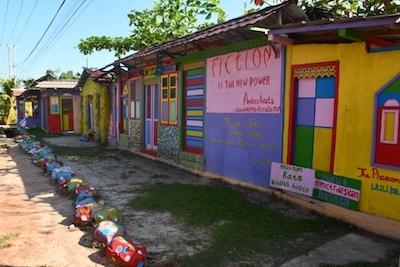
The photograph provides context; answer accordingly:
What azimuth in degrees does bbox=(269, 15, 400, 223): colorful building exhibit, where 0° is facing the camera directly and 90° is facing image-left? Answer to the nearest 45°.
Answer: approximately 45°

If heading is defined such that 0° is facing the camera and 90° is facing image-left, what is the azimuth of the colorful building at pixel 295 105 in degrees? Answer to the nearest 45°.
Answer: approximately 45°

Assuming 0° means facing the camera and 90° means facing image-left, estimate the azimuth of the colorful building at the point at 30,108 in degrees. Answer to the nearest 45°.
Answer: approximately 0°

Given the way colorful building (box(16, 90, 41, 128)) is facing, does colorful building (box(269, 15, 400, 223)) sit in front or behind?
in front
